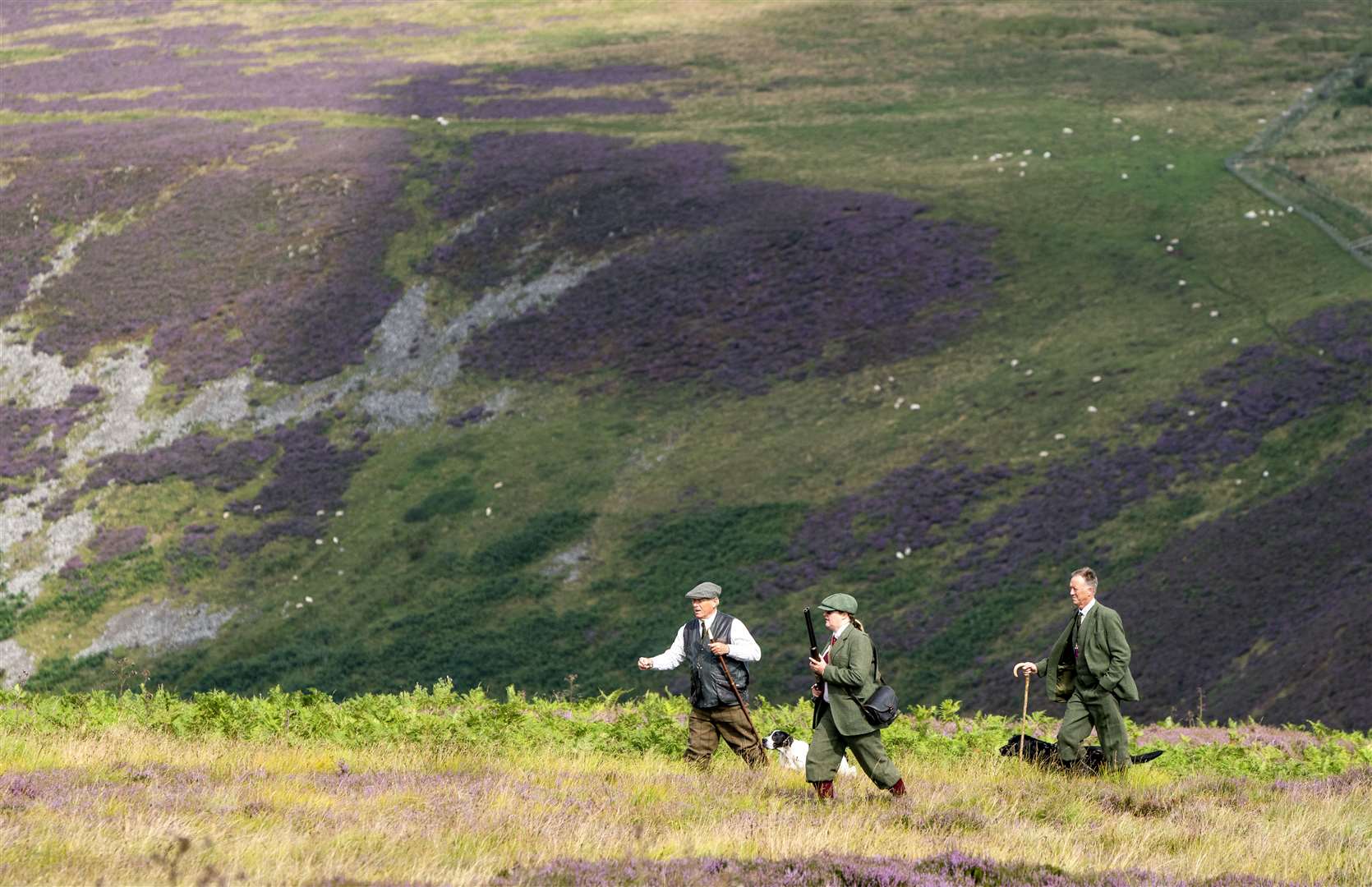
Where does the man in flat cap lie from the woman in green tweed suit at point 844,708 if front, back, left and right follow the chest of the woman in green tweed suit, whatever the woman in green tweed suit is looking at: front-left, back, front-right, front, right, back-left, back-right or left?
front-right

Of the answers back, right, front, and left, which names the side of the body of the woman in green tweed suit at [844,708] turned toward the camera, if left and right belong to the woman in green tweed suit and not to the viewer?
left

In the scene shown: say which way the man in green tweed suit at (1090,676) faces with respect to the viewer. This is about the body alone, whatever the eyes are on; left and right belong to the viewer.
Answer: facing the viewer and to the left of the viewer

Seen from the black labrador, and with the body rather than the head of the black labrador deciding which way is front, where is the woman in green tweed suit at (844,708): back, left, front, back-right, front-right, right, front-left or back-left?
front-left

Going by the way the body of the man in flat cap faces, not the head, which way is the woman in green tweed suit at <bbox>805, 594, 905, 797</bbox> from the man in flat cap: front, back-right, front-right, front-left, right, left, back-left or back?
left

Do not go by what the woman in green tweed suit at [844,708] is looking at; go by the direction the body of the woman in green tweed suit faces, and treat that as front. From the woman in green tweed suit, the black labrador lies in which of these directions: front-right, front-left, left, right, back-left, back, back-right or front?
back-right

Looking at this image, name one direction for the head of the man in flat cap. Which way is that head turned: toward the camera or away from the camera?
toward the camera

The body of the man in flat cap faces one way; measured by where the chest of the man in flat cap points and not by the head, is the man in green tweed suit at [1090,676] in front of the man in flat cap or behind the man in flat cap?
behind

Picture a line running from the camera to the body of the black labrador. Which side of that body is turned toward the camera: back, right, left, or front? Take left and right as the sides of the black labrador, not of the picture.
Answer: left

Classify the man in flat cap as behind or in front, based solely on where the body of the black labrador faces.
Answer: in front

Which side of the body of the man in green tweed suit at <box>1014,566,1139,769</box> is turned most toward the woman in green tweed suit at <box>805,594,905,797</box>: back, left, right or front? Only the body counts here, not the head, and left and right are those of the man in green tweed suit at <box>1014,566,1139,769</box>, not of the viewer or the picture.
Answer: front
